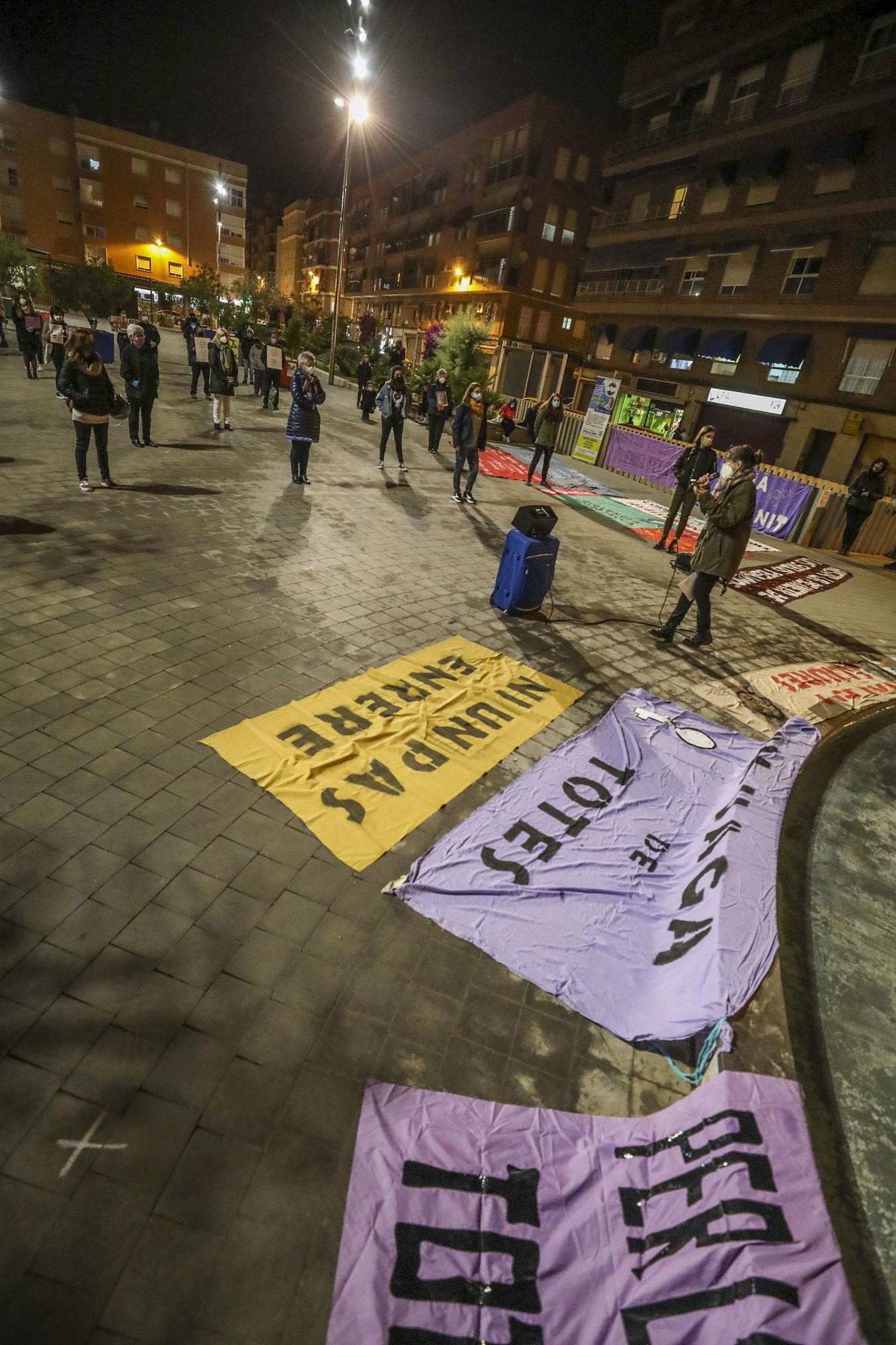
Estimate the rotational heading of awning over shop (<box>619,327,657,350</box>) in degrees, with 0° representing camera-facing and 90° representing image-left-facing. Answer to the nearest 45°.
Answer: approximately 45°

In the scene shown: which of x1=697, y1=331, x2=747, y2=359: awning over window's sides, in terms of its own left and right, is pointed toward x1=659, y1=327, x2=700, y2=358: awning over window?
right

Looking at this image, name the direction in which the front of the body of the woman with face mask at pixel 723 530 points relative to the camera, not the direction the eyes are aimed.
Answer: to the viewer's left

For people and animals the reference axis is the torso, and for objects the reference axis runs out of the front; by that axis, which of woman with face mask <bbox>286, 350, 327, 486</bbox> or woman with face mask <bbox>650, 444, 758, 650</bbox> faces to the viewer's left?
woman with face mask <bbox>650, 444, 758, 650</bbox>

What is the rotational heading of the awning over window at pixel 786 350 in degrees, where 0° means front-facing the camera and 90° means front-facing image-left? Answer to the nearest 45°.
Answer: approximately 45°

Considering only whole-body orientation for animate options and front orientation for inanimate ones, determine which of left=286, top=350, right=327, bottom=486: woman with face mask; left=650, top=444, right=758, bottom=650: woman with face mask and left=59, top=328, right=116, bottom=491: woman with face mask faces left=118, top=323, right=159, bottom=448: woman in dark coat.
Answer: left=650, top=444, right=758, bottom=650: woman with face mask

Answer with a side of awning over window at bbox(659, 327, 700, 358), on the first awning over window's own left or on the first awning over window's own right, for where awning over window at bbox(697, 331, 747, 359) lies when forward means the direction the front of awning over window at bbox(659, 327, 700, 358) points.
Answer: on the first awning over window's own left
